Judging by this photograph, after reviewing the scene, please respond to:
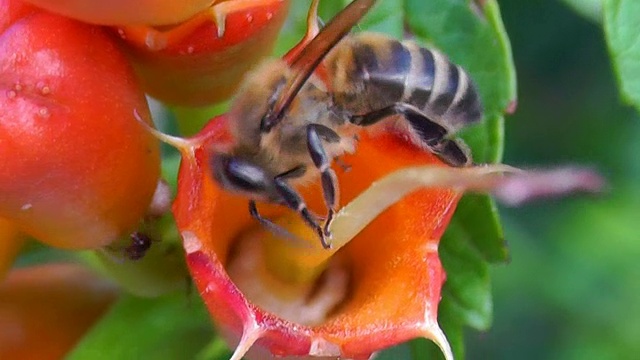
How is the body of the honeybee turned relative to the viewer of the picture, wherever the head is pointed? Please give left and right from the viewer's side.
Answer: facing to the left of the viewer

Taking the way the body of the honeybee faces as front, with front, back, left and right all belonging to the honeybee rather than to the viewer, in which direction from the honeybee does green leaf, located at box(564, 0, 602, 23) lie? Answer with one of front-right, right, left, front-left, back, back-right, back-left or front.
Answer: back-right
